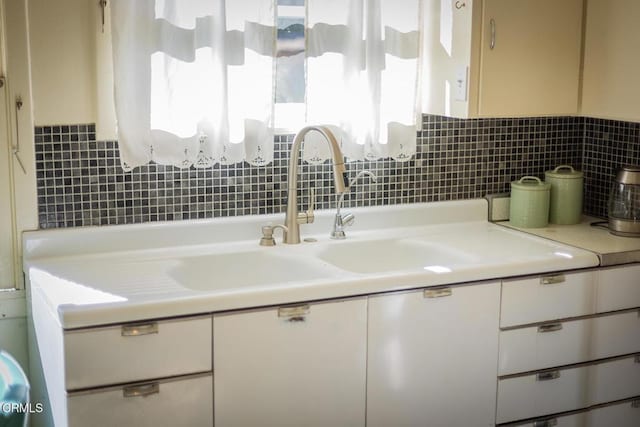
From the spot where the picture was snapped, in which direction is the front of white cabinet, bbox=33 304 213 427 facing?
facing the viewer

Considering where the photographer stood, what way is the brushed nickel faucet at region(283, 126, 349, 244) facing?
facing the viewer and to the right of the viewer

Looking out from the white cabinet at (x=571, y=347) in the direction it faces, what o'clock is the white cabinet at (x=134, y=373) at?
the white cabinet at (x=134, y=373) is roughly at 3 o'clock from the white cabinet at (x=571, y=347).

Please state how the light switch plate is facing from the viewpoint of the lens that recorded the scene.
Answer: facing the viewer and to the left of the viewer

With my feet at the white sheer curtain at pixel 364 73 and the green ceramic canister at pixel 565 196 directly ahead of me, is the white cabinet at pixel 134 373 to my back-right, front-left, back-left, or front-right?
back-right

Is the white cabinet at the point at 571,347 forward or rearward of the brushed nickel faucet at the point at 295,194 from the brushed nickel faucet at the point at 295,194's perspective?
forward

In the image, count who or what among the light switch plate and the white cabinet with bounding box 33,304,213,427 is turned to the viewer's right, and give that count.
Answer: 0
